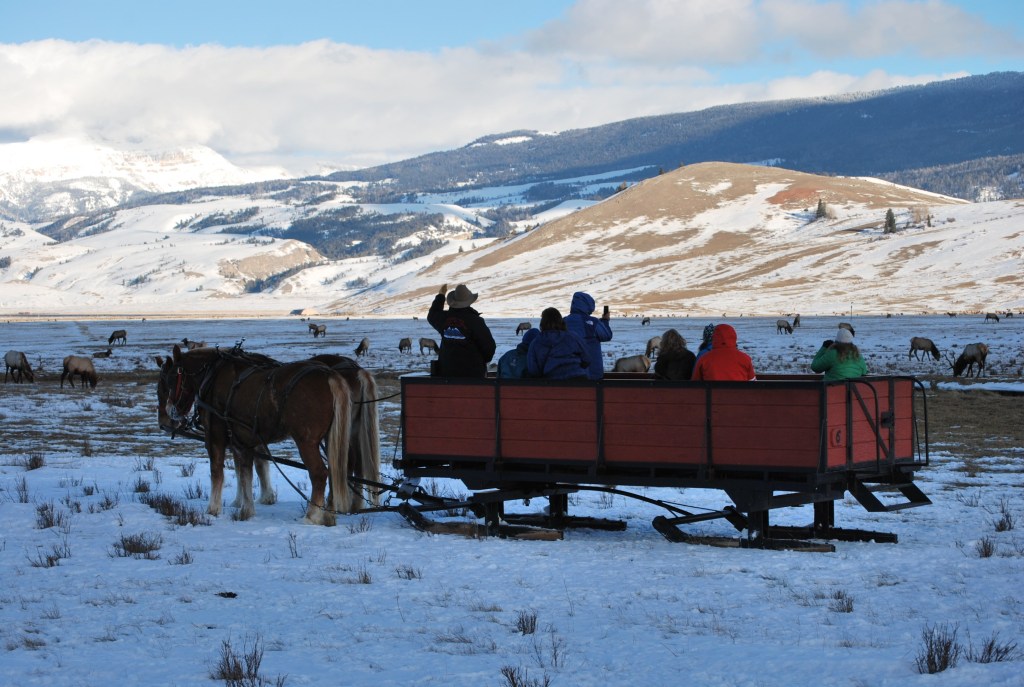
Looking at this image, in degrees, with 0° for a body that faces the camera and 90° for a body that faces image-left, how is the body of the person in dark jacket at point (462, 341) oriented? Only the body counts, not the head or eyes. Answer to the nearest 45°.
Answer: approximately 180°

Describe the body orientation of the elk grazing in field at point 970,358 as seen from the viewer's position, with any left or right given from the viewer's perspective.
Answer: facing to the left of the viewer

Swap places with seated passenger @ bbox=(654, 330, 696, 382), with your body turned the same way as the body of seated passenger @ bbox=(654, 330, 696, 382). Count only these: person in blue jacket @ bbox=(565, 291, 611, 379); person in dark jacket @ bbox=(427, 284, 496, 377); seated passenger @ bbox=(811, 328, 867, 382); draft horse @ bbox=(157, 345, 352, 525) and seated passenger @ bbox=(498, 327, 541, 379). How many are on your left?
4

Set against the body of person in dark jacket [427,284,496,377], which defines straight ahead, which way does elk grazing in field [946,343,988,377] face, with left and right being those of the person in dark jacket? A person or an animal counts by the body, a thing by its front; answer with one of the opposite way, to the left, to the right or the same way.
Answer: to the left

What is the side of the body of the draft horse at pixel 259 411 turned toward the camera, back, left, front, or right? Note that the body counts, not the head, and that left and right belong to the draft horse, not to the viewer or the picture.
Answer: left

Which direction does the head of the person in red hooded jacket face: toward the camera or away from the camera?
away from the camera

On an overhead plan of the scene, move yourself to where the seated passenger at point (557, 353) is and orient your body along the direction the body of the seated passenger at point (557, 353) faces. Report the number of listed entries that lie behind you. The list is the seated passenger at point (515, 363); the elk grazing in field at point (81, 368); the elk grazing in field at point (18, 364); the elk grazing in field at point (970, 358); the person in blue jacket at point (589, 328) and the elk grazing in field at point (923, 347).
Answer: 0

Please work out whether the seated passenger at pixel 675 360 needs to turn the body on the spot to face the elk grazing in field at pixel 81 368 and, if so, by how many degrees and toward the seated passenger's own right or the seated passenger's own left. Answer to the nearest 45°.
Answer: approximately 45° to the seated passenger's own left

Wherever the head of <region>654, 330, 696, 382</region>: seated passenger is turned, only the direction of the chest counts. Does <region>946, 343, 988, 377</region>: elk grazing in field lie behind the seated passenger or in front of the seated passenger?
in front

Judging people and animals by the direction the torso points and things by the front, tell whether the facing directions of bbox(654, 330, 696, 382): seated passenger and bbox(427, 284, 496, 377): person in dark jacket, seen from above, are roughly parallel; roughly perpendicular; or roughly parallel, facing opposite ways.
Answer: roughly parallel

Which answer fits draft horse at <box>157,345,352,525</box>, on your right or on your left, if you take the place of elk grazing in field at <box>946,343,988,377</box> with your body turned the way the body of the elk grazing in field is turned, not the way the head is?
on your left

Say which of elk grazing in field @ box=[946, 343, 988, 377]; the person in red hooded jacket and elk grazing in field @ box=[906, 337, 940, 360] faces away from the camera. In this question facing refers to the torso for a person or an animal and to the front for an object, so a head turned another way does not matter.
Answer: the person in red hooded jacket

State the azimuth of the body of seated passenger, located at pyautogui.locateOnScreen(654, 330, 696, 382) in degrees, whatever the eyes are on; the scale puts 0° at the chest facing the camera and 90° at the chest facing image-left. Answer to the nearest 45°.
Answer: approximately 180°

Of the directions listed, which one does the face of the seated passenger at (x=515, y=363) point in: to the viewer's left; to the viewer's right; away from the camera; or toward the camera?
away from the camera

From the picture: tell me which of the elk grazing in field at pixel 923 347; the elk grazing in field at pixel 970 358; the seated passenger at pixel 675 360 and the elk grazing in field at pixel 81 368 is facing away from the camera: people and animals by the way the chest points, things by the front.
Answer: the seated passenger
